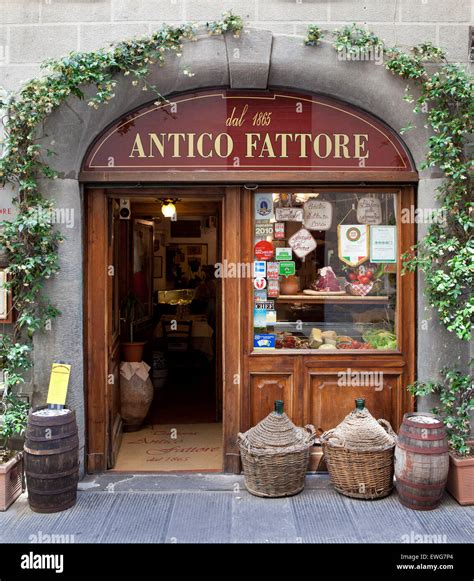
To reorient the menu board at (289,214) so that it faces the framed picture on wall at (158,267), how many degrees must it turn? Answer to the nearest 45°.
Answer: approximately 135° to its right

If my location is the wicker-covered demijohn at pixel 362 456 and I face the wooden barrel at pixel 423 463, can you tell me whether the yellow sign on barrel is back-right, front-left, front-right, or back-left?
back-right

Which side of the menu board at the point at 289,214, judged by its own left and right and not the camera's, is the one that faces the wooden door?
right

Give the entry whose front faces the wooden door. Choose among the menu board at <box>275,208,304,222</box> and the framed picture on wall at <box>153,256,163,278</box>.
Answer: the framed picture on wall

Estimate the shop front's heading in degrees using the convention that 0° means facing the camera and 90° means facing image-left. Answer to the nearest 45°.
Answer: approximately 0°

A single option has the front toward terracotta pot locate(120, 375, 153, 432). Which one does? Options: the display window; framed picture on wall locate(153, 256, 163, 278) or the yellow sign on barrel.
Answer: the framed picture on wall

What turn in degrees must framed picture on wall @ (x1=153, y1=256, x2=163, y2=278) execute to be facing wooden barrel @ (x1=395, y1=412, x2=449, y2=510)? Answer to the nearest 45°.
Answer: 0° — it already faces it

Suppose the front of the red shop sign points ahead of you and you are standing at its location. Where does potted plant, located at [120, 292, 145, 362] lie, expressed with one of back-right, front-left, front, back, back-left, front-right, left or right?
back-right

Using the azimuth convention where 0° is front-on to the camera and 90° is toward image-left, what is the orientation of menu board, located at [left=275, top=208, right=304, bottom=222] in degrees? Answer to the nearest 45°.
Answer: approximately 0°
